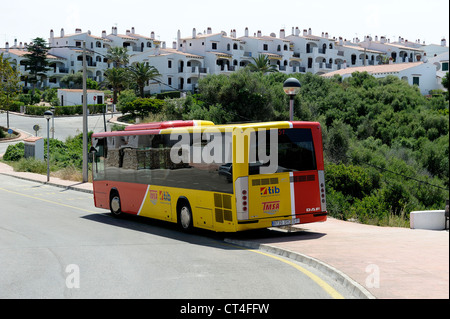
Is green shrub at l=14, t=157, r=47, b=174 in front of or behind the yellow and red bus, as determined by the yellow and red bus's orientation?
in front

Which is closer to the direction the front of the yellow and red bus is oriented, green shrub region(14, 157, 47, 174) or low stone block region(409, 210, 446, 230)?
the green shrub

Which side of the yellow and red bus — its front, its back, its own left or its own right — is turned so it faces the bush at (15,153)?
front

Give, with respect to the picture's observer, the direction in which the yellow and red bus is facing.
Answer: facing away from the viewer and to the left of the viewer

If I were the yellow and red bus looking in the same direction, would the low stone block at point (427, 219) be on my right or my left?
on my right

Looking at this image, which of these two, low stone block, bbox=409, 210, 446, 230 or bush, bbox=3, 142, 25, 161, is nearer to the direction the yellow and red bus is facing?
the bush
